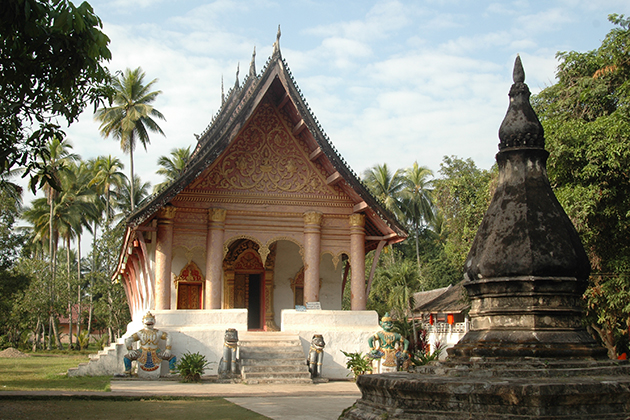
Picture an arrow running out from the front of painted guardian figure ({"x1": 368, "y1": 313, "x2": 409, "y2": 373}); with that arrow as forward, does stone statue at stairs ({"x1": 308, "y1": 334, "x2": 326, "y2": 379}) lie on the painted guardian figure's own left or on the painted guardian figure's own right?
on the painted guardian figure's own right

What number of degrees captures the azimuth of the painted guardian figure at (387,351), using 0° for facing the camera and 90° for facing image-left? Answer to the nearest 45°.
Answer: approximately 0°

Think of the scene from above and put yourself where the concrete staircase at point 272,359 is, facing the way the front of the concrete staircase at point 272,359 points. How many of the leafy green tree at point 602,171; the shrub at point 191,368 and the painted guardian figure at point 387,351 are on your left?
2

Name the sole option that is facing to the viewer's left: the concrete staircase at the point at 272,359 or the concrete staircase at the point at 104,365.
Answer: the concrete staircase at the point at 104,365

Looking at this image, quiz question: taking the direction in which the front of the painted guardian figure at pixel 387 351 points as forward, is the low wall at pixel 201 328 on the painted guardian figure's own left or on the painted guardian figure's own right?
on the painted guardian figure's own right

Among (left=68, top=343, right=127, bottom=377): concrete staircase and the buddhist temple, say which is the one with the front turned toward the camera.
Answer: the buddhist temple

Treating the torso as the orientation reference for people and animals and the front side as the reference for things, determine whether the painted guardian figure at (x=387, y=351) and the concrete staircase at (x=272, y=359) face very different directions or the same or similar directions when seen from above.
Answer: same or similar directions

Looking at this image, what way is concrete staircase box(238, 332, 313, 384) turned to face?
toward the camera

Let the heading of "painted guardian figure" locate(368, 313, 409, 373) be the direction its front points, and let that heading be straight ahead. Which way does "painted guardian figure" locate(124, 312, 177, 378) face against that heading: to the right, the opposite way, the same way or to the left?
the same way

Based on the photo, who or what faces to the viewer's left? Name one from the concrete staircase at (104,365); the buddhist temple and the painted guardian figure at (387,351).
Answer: the concrete staircase

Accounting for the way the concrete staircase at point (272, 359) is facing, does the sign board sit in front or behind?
behind

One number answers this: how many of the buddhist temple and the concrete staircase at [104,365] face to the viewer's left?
1

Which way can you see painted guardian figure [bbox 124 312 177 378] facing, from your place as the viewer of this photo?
facing the viewer

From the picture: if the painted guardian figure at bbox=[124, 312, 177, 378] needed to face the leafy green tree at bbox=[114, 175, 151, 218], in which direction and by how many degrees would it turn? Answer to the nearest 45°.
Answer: approximately 180°

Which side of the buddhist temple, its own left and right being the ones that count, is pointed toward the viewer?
front

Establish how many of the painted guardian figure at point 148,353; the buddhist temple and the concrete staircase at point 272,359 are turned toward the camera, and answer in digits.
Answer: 3

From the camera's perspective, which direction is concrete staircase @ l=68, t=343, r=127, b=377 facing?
to the viewer's left

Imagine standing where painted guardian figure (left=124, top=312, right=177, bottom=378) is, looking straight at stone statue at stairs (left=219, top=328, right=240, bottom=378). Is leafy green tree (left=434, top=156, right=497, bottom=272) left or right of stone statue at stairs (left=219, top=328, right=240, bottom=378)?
left
